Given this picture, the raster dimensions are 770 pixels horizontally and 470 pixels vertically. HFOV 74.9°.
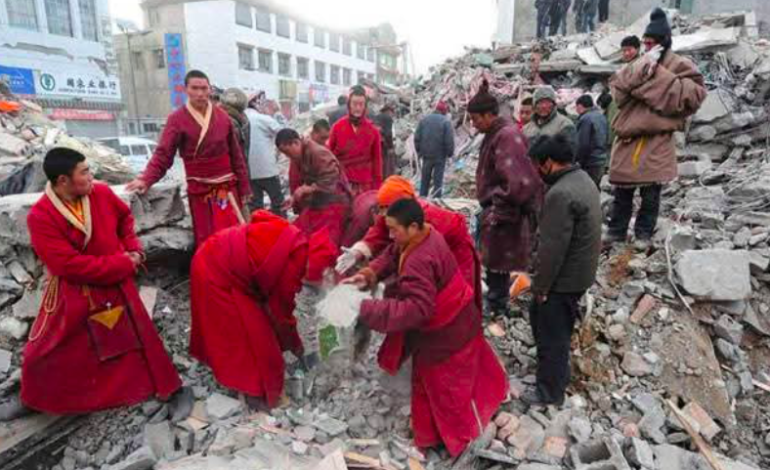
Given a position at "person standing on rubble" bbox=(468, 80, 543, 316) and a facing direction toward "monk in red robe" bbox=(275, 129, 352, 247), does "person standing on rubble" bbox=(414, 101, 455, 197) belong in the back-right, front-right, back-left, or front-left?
front-right

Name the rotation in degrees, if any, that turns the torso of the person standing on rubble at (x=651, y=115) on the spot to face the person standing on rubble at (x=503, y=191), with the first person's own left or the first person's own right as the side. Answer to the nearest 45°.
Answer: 0° — they already face them

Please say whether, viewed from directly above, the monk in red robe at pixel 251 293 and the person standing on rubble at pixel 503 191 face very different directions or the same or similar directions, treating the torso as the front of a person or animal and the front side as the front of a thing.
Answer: very different directions

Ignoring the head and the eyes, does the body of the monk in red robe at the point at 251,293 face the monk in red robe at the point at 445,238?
yes

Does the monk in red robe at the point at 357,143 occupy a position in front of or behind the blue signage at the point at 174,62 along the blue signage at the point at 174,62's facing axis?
in front

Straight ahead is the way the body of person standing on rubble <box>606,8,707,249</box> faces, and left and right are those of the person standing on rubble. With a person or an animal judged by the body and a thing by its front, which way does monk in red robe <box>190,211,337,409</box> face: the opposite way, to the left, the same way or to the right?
the opposite way

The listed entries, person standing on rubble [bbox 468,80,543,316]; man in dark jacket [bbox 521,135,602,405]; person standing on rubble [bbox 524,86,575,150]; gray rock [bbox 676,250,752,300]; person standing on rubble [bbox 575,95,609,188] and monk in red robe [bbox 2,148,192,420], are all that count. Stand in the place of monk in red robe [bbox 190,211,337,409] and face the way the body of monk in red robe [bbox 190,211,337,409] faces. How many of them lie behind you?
1

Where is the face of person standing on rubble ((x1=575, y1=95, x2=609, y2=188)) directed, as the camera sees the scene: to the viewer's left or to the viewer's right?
to the viewer's left

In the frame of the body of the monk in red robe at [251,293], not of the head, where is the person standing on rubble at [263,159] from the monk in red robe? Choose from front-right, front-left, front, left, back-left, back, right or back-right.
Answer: left

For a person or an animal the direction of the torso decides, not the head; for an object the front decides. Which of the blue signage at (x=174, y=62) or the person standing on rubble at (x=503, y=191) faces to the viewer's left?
the person standing on rubble

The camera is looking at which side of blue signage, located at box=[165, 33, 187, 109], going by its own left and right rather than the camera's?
front

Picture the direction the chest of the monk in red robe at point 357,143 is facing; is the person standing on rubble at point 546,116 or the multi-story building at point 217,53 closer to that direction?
the person standing on rubble

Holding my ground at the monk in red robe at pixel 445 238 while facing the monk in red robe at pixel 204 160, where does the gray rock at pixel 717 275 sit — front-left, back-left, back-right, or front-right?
back-right

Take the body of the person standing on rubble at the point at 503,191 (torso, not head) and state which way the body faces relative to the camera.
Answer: to the viewer's left

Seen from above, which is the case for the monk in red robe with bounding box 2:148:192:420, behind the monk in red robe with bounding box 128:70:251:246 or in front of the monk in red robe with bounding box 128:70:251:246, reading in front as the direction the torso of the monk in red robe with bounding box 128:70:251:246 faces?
in front

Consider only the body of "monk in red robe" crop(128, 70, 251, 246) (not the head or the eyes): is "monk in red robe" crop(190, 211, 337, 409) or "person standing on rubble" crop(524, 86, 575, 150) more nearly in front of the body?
the monk in red robe

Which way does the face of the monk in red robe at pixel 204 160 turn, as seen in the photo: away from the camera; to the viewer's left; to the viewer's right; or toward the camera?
toward the camera

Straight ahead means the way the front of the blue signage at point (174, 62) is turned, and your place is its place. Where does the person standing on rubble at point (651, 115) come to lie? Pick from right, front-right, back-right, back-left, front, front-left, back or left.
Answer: front

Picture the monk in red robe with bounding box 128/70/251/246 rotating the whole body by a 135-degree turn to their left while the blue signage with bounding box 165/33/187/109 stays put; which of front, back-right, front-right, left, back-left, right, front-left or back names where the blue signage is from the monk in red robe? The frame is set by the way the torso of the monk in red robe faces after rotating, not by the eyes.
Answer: front-left
